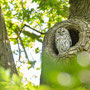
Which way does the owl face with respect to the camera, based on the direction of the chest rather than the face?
toward the camera

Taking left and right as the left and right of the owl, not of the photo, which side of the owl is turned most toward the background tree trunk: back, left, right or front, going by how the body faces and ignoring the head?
right
